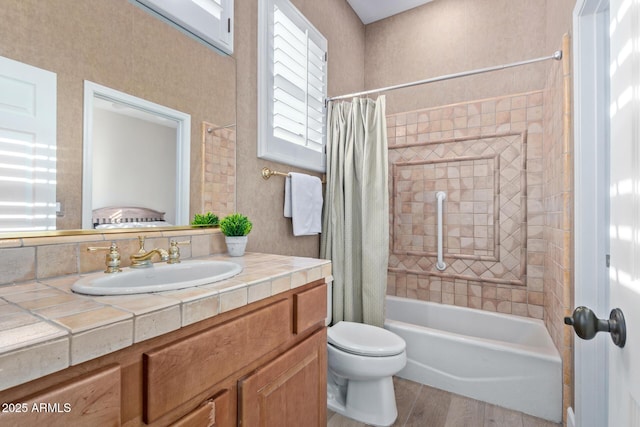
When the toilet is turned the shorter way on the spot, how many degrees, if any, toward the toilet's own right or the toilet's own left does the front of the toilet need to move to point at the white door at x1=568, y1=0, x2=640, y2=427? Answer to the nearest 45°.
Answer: approximately 45° to the toilet's own left

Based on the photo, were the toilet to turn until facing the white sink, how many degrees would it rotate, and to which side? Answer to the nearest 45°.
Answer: approximately 90° to its right

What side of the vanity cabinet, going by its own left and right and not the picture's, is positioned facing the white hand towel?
left

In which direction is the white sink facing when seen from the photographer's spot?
facing the viewer and to the right of the viewer

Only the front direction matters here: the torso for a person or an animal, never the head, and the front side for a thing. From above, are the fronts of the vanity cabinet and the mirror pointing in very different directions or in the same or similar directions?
same or similar directions

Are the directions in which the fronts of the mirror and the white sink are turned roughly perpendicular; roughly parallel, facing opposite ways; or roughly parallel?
roughly parallel

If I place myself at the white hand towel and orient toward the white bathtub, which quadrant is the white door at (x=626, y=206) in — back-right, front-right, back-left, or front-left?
front-right

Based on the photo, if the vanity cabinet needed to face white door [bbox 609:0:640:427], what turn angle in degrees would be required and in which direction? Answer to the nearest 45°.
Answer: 0° — it already faces it

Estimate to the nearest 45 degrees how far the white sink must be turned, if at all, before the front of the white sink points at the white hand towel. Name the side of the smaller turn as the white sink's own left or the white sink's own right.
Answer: approximately 90° to the white sink's own left

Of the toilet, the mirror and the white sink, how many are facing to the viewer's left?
0
